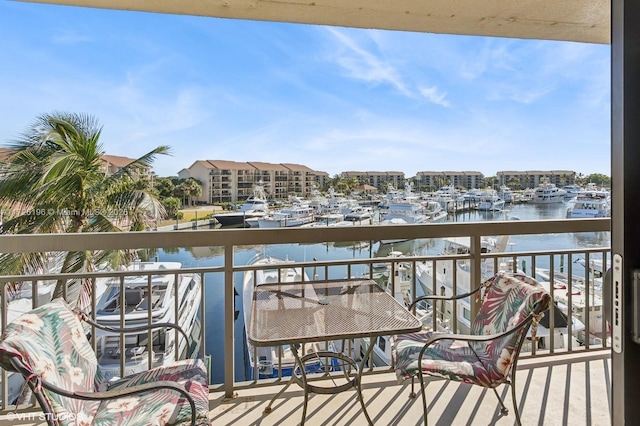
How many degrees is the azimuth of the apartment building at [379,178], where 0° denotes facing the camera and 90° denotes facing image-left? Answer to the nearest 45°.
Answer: approximately 0°

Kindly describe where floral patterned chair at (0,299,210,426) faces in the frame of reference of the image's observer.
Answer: facing to the right of the viewer

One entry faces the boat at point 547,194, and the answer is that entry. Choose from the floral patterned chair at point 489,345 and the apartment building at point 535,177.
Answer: the apartment building

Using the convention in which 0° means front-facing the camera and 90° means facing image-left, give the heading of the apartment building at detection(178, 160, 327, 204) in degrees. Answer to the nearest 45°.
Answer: approximately 315°

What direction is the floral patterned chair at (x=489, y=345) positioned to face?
to the viewer's left

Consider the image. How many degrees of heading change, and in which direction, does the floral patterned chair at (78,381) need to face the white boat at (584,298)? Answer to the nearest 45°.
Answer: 0° — it already faces it
